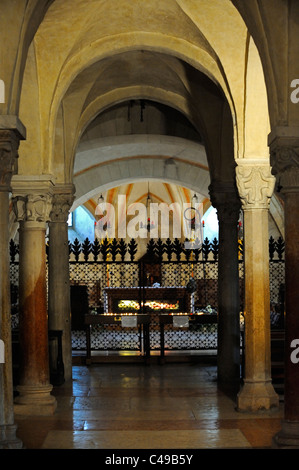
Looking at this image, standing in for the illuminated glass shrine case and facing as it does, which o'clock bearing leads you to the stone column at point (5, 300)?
The stone column is roughly at 12 o'clock from the illuminated glass shrine case.

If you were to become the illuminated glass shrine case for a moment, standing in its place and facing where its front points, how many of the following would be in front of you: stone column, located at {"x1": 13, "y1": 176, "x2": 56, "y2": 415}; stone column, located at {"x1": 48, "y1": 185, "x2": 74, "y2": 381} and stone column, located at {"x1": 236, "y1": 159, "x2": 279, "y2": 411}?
3

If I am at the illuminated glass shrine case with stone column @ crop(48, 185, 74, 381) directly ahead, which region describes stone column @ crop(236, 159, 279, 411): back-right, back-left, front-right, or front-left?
front-left

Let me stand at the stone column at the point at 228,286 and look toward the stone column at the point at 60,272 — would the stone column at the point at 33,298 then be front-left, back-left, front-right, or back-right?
front-left

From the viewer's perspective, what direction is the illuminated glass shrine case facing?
toward the camera

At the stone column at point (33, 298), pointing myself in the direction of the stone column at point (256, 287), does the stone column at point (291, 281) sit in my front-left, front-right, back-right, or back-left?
front-right

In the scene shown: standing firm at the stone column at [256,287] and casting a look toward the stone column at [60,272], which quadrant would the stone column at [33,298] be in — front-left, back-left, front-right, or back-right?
front-left

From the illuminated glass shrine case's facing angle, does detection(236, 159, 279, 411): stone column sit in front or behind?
in front

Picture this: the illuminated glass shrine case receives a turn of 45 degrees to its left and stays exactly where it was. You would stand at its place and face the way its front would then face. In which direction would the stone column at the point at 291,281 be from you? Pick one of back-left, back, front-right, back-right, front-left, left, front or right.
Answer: front-right

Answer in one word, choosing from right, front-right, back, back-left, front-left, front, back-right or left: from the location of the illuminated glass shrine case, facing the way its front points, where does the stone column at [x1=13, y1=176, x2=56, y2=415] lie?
front

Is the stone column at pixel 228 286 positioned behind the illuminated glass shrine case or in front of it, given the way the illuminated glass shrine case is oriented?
in front
